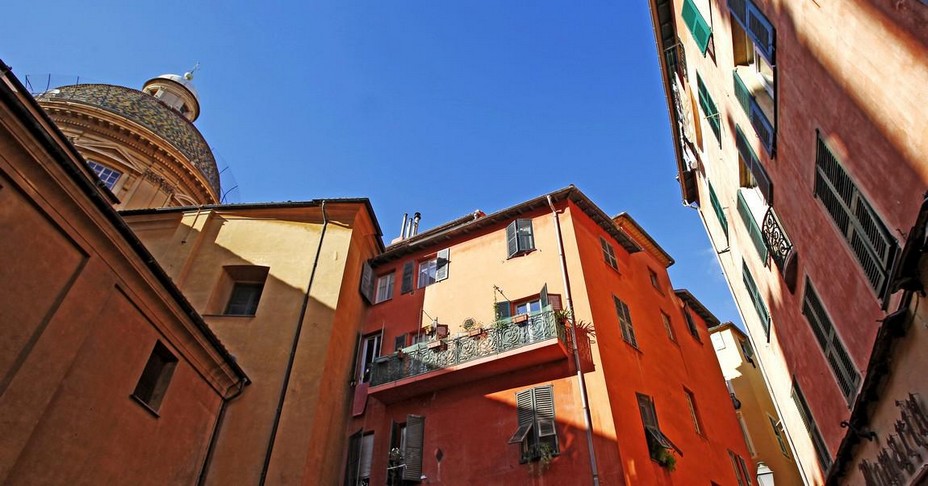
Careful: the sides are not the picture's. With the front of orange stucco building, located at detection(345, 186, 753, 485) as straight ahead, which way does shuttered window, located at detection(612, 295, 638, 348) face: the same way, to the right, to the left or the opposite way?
to the left

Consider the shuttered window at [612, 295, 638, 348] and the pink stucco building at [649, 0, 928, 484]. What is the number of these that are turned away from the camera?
0

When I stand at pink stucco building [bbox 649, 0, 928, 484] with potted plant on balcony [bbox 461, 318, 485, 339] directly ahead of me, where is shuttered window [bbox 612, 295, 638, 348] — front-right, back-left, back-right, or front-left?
front-right

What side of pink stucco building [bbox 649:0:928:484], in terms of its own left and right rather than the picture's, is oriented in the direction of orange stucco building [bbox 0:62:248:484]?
front

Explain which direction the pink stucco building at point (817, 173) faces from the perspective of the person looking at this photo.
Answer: facing the viewer and to the left of the viewer

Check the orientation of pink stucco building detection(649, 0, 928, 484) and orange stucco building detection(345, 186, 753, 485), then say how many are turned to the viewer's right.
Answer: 0

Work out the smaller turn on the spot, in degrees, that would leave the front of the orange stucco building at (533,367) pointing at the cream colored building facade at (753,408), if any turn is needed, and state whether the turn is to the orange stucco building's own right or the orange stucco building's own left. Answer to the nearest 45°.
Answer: approximately 180°

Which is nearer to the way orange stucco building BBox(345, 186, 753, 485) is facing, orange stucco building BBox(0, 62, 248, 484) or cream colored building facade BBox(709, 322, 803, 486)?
the orange stucco building

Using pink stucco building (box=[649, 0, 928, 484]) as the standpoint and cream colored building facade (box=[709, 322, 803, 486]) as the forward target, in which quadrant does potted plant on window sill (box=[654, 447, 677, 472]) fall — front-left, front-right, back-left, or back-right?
front-left

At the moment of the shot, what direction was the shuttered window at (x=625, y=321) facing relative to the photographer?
facing the viewer and to the right of the viewer

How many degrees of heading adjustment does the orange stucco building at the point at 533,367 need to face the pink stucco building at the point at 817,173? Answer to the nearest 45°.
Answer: approximately 90° to its left

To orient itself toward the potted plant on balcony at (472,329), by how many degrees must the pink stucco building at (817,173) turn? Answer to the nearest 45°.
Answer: approximately 45° to its right
